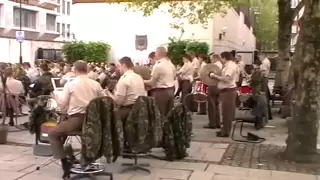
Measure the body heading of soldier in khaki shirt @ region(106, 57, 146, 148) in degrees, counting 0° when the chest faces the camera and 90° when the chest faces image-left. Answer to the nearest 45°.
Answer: approximately 135°

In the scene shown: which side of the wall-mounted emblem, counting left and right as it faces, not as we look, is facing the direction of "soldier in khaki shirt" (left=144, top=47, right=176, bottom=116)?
front

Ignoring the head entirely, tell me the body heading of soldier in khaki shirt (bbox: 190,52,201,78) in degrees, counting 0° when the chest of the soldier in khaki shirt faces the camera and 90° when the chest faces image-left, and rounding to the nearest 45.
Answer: approximately 90°
